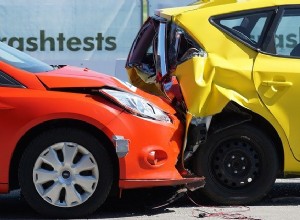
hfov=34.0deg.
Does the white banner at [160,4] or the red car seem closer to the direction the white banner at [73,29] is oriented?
the red car

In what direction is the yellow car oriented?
to the viewer's right

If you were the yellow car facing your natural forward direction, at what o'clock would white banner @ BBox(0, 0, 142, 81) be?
The white banner is roughly at 8 o'clock from the yellow car.

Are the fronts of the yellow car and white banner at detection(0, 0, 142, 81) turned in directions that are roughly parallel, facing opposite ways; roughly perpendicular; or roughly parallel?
roughly perpendicular

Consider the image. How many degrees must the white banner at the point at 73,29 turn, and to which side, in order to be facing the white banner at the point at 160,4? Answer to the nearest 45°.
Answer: approximately 90° to its left

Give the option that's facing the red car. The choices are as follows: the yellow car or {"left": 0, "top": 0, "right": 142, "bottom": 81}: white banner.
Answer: the white banner

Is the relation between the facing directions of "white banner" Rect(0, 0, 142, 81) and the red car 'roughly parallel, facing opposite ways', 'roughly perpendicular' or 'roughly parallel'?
roughly perpendicular

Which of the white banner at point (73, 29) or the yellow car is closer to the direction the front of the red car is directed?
the yellow car

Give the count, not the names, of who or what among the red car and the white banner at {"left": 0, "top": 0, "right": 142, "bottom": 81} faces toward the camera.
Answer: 1

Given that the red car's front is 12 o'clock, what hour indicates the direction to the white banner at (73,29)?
The white banner is roughly at 9 o'clock from the red car.

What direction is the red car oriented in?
to the viewer's right

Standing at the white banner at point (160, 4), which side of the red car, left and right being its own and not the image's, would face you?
left

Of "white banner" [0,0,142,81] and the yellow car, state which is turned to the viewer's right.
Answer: the yellow car
